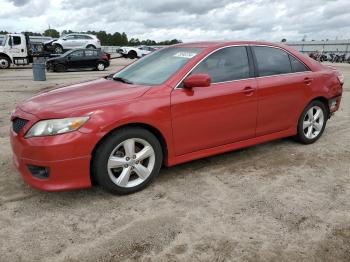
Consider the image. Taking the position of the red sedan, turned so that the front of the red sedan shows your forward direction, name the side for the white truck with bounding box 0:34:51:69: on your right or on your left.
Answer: on your right

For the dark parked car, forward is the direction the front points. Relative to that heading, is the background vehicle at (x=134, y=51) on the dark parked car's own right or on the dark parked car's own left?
on the dark parked car's own right

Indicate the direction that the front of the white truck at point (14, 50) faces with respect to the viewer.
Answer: facing to the left of the viewer

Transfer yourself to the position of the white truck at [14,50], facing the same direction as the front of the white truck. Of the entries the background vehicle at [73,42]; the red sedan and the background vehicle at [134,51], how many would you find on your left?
1

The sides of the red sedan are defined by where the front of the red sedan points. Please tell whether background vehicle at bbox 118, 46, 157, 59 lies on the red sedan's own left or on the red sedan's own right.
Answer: on the red sedan's own right

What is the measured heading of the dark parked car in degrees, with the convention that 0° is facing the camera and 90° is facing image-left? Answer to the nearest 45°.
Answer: approximately 90°

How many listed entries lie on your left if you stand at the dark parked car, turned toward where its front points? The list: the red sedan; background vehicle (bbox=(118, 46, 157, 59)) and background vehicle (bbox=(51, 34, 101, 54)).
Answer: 1

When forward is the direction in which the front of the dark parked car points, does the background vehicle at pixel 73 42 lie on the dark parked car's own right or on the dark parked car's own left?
on the dark parked car's own right

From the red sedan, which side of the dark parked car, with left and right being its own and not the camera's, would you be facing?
left

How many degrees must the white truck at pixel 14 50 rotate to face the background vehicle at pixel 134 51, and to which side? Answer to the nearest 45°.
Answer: approximately 135° to its right

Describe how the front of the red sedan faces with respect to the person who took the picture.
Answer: facing the viewer and to the left of the viewer

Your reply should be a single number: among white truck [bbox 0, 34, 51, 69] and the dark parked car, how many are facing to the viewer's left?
2

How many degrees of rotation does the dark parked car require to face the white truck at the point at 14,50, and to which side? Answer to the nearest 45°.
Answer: approximately 45° to its right
